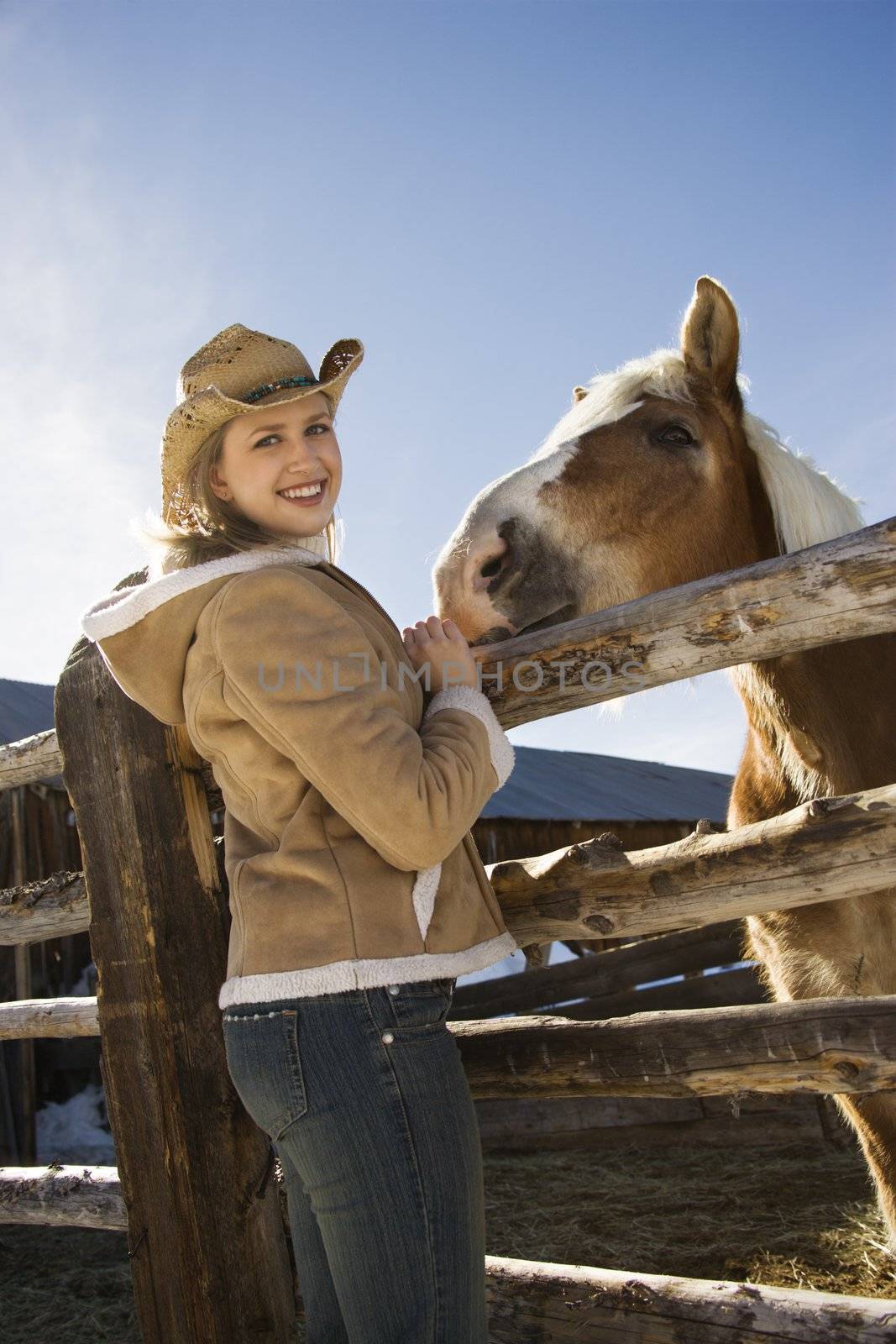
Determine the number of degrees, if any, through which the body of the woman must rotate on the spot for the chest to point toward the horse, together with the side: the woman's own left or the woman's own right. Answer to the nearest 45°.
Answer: approximately 45° to the woman's own left

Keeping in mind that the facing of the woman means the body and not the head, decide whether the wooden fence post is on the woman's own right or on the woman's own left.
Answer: on the woman's own left

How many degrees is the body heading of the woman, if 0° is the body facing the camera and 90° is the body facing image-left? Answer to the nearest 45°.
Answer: approximately 270°

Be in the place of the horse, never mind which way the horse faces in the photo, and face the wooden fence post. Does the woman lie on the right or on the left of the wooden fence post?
left
